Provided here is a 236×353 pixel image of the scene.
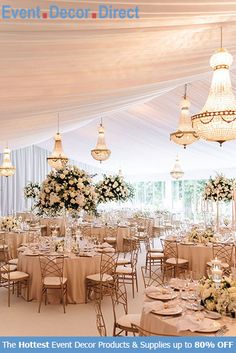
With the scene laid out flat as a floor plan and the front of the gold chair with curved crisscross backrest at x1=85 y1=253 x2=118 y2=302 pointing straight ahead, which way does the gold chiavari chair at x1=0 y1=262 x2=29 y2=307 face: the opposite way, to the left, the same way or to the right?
the opposite way

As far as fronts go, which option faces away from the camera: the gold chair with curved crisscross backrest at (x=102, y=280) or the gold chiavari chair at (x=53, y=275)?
the gold chiavari chair at (x=53, y=275)

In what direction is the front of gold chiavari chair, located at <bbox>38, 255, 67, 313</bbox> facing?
away from the camera

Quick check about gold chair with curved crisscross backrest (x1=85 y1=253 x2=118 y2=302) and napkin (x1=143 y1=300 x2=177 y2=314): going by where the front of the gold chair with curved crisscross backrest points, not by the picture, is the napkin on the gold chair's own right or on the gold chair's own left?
on the gold chair's own left

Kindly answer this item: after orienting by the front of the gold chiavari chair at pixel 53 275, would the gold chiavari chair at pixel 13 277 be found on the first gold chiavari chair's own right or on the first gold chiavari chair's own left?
on the first gold chiavari chair's own left

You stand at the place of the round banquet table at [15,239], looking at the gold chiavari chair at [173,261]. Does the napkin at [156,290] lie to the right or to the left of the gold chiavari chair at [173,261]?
right

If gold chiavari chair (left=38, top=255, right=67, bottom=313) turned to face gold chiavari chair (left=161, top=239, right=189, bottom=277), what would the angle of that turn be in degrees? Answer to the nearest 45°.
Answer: approximately 45° to its right

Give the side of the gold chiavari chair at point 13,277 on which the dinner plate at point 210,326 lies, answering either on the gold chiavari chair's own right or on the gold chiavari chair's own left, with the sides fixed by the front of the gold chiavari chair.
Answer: on the gold chiavari chair's own right

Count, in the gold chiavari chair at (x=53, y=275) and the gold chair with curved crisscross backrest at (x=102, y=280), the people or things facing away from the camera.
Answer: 1
